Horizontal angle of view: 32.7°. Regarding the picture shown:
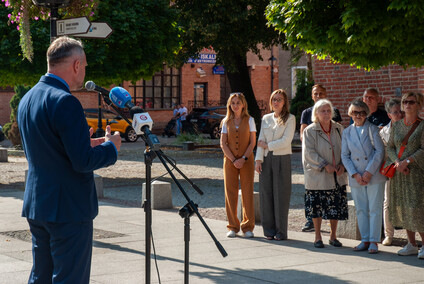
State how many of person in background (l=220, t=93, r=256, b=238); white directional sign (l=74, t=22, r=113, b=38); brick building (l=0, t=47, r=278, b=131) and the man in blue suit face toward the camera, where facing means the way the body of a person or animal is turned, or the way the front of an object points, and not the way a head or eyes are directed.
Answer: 3

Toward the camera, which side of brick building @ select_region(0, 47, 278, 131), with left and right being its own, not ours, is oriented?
front

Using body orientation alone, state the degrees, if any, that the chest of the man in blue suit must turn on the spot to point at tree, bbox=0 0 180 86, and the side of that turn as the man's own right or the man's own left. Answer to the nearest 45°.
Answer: approximately 45° to the man's own left

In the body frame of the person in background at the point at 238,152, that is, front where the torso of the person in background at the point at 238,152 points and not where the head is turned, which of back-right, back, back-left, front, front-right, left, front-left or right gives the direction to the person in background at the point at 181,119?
back

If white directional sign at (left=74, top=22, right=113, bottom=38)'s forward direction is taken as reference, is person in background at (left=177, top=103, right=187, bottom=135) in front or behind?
behind

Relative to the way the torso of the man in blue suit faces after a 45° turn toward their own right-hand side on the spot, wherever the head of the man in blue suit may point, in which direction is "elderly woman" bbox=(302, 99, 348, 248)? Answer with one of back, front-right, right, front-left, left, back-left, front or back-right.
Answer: front-left

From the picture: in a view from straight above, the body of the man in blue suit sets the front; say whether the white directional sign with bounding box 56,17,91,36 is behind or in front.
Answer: in front

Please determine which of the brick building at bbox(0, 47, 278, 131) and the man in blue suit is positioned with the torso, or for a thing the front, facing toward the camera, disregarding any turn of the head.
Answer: the brick building

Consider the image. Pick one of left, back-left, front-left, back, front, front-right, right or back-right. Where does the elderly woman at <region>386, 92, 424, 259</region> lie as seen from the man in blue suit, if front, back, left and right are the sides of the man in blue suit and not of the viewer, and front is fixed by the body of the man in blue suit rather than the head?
front

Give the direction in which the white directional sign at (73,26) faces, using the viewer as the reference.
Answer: facing the viewer

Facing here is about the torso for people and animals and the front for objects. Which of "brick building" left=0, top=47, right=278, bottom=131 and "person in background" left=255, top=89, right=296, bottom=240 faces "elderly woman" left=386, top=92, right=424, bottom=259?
the brick building

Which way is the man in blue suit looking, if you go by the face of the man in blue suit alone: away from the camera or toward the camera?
away from the camera

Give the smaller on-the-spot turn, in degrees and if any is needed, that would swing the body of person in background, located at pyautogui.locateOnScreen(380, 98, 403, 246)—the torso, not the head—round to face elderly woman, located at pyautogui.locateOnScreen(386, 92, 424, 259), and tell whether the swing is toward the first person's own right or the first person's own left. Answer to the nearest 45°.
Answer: approximately 90° to the first person's own left

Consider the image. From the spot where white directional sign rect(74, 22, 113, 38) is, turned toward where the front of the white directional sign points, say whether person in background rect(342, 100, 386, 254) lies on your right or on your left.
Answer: on your left

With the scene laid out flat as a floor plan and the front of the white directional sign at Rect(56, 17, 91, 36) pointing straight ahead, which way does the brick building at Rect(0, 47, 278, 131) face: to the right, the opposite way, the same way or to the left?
the same way

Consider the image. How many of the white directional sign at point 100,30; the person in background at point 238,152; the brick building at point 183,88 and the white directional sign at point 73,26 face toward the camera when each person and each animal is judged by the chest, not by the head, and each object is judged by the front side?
4

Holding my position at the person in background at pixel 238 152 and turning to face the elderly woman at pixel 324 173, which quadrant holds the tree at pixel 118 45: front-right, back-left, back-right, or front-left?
back-left
